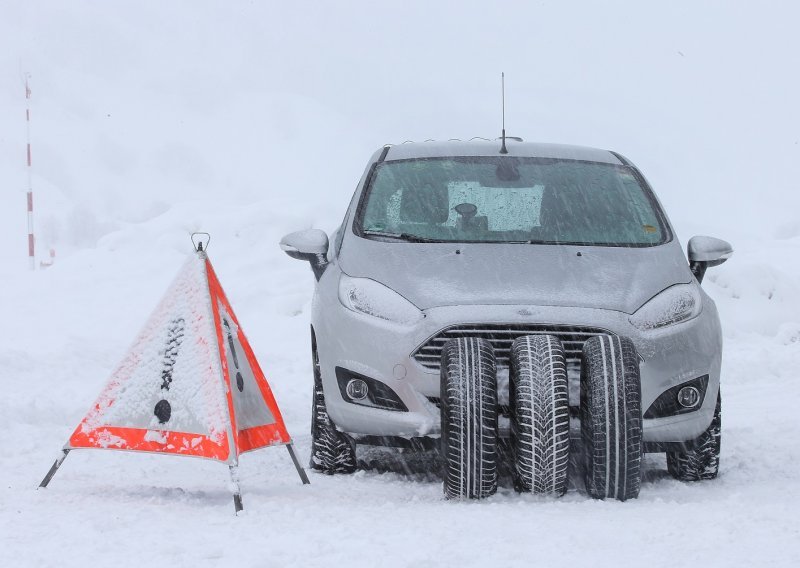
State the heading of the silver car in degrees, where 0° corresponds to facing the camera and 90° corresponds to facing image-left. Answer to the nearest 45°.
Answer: approximately 0°

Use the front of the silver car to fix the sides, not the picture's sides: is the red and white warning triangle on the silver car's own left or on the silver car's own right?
on the silver car's own right
